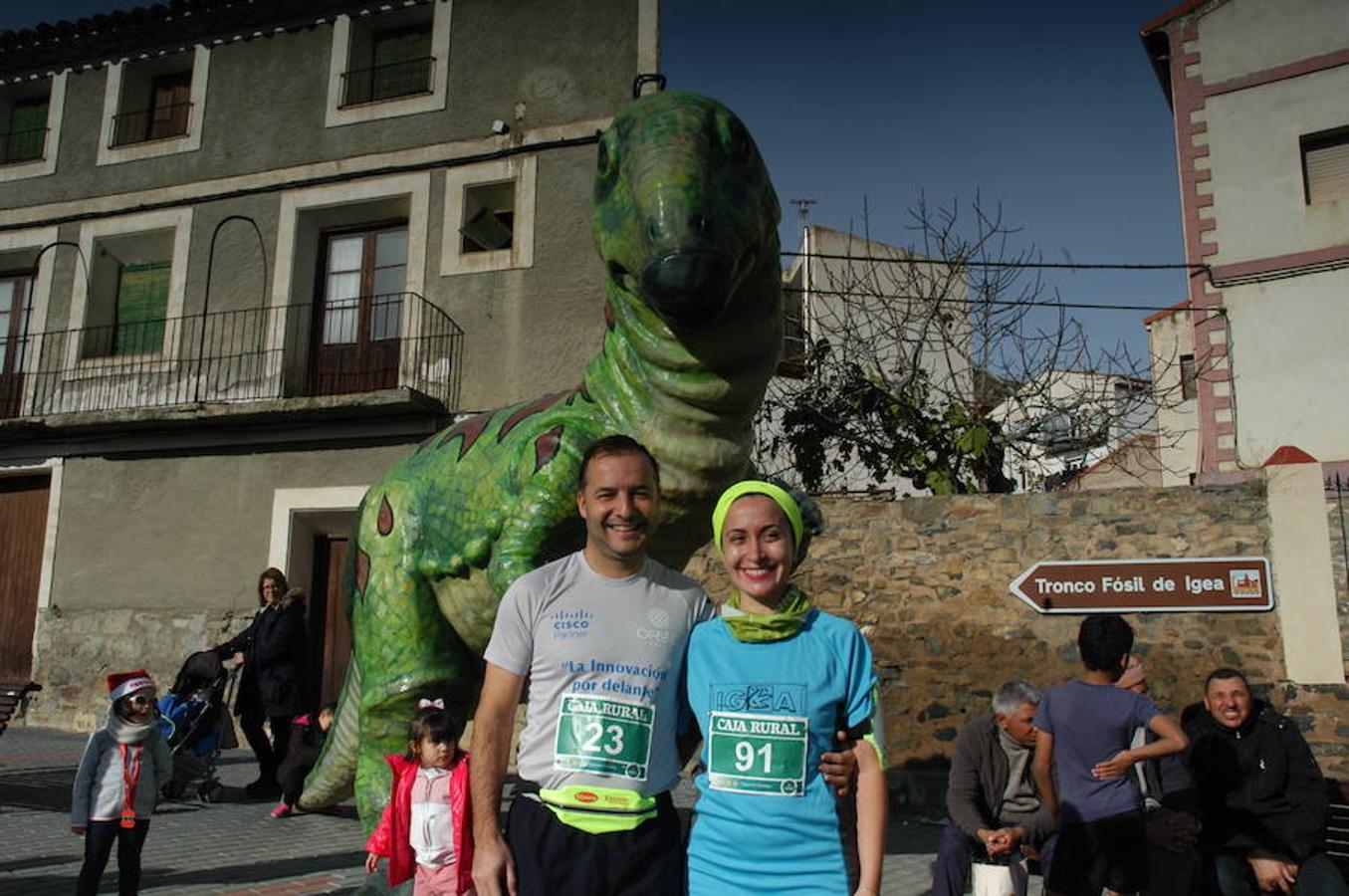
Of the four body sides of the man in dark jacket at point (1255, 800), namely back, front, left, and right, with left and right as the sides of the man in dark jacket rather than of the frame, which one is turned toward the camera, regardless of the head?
front

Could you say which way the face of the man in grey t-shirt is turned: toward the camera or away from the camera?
toward the camera

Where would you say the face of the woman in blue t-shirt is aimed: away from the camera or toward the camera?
toward the camera

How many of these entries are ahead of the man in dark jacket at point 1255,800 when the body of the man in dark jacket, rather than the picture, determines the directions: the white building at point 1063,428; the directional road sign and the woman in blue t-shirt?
1

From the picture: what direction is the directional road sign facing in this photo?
toward the camera

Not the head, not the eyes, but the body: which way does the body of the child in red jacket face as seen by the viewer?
toward the camera

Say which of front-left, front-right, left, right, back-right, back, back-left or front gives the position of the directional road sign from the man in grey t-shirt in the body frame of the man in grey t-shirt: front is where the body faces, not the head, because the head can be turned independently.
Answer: back-left

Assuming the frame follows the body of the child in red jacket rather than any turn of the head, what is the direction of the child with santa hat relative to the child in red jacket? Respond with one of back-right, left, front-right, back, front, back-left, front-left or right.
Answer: back-right

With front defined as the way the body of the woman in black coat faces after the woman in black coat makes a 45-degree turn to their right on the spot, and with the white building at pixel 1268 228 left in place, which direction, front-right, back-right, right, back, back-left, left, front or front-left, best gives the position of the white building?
back

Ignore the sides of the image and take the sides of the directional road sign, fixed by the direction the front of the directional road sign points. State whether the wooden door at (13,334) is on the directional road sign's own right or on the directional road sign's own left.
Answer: on the directional road sign's own right

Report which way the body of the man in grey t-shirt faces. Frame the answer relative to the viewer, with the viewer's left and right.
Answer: facing the viewer

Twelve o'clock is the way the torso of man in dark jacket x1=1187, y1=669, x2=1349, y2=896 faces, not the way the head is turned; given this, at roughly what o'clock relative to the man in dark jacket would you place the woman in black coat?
The woman in black coat is roughly at 3 o'clock from the man in dark jacket.

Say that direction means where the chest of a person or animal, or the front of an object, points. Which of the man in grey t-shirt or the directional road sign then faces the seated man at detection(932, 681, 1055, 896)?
the directional road sign

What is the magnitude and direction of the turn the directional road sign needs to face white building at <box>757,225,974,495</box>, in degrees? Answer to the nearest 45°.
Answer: approximately 135° to its right
